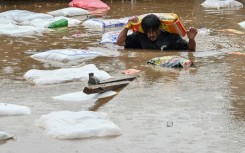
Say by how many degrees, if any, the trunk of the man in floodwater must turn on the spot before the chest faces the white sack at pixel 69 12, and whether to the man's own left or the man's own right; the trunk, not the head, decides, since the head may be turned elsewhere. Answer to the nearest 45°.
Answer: approximately 135° to the man's own right

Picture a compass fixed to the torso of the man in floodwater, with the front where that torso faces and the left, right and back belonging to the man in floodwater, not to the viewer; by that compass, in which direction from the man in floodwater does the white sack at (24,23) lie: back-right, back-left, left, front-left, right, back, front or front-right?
back-right

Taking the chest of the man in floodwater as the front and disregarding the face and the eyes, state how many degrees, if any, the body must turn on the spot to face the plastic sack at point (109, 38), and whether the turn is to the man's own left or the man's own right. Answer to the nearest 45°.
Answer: approximately 135° to the man's own right

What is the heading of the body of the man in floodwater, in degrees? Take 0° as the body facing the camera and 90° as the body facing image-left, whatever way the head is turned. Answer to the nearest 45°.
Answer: approximately 0°

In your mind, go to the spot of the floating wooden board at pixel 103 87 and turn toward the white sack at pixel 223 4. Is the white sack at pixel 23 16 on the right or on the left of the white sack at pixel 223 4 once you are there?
left

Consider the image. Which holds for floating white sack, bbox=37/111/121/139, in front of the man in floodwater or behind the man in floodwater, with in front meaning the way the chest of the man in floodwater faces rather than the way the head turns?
in front

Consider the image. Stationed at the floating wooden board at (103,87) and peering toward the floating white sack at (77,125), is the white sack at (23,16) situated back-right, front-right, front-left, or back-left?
back-right

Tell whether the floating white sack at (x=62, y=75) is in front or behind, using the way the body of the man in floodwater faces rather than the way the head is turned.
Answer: in front

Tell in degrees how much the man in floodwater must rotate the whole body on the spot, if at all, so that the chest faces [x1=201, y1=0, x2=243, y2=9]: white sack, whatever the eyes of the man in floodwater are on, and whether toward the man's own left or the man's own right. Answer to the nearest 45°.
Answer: approximately 180°

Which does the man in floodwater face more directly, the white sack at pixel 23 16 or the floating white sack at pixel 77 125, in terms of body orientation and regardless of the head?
the floating white sack

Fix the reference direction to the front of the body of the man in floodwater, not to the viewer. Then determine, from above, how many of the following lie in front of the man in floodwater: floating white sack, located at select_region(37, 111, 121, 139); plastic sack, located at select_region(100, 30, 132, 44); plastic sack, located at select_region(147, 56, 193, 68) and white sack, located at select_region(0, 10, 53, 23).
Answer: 2
